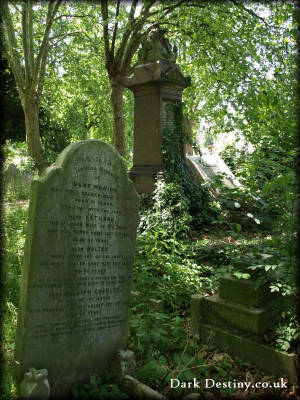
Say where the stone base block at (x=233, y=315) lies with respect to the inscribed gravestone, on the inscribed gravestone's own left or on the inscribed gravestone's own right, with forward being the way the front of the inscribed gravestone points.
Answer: on the inscribed gravestone's own left

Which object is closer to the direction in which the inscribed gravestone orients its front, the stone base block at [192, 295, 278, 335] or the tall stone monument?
the stone base block

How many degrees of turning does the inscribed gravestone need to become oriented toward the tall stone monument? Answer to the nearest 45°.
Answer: approximately 135° to its left

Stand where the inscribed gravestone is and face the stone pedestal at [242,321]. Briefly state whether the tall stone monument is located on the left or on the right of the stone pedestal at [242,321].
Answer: left

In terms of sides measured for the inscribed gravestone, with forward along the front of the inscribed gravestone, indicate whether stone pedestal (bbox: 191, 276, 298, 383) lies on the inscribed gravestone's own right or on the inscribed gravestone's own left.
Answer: on the inscribed gravestone's own left

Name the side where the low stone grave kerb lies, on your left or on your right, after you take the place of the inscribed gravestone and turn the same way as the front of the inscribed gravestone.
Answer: on your left

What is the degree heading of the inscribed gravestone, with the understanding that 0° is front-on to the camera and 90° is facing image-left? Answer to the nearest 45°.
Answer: approximately 315°
